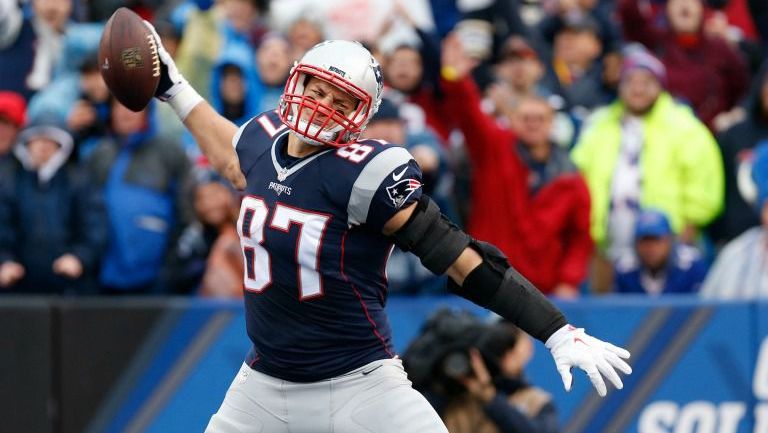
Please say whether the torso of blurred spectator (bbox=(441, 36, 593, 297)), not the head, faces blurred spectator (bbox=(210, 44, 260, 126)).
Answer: no

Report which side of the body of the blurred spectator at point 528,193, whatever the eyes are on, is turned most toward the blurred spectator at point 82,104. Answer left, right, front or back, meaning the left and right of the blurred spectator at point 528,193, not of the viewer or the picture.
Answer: right

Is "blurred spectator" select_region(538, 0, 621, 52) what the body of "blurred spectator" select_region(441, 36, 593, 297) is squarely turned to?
no

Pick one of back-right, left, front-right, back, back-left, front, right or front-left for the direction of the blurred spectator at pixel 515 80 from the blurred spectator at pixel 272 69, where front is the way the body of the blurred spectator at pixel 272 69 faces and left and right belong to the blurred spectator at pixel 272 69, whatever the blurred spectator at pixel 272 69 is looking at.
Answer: left

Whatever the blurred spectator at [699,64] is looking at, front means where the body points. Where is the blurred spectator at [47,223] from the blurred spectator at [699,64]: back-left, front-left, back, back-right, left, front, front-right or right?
front-right

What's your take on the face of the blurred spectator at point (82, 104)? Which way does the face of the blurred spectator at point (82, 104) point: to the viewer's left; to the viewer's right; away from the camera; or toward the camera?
toward the camera

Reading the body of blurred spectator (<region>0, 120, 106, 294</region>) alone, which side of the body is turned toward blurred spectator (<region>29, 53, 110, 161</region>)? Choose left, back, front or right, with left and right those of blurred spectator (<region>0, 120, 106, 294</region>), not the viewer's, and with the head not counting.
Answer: back

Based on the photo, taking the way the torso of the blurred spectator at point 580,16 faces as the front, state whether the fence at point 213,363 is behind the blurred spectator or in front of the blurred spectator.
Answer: in front

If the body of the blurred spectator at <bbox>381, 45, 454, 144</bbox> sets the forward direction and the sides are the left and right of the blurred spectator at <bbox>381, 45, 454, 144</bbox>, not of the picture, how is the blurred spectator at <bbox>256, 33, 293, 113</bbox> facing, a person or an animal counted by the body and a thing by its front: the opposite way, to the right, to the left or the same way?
the same way

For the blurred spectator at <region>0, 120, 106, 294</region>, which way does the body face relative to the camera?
toward the camera

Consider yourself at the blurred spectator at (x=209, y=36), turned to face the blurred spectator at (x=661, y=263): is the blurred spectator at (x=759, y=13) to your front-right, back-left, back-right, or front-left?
front-left

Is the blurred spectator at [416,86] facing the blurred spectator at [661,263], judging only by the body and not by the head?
no

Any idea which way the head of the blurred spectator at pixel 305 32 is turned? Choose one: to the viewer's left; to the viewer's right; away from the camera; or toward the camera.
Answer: toward the camera

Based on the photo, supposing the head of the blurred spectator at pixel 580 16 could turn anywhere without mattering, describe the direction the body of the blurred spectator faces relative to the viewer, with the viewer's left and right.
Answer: facing the viewer
